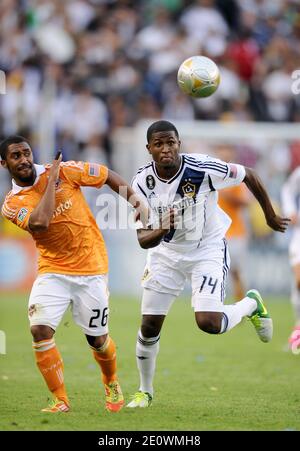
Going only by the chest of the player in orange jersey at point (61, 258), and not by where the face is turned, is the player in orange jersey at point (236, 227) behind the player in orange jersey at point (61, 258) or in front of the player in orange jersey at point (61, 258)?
behind

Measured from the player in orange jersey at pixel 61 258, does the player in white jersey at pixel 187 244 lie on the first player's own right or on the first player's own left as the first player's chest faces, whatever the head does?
on the first player's own left

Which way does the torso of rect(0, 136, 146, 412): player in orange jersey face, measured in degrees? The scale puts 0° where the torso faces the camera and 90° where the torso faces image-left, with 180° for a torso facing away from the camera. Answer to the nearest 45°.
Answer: approximately 0°
